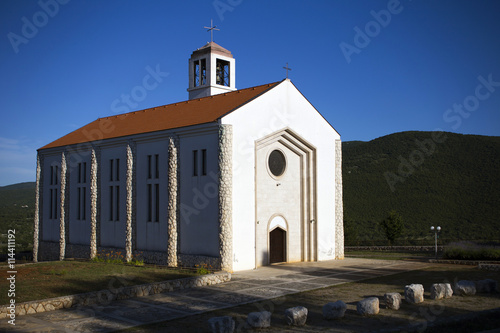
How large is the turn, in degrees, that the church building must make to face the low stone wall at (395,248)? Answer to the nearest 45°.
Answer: approximately 90° to its left

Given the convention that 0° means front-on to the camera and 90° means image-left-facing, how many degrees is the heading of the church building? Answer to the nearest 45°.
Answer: approximately 315°

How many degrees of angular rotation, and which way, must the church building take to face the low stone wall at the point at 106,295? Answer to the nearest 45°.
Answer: approximately 45° to its right

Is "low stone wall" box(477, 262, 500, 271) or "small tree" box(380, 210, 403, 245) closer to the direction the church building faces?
the low stone wall

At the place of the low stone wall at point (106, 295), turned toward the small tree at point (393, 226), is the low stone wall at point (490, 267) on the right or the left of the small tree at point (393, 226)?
right

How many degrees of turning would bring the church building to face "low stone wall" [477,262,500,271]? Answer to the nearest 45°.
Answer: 0° — it already faces it

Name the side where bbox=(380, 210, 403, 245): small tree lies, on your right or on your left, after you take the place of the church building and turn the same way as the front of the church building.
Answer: on your left
